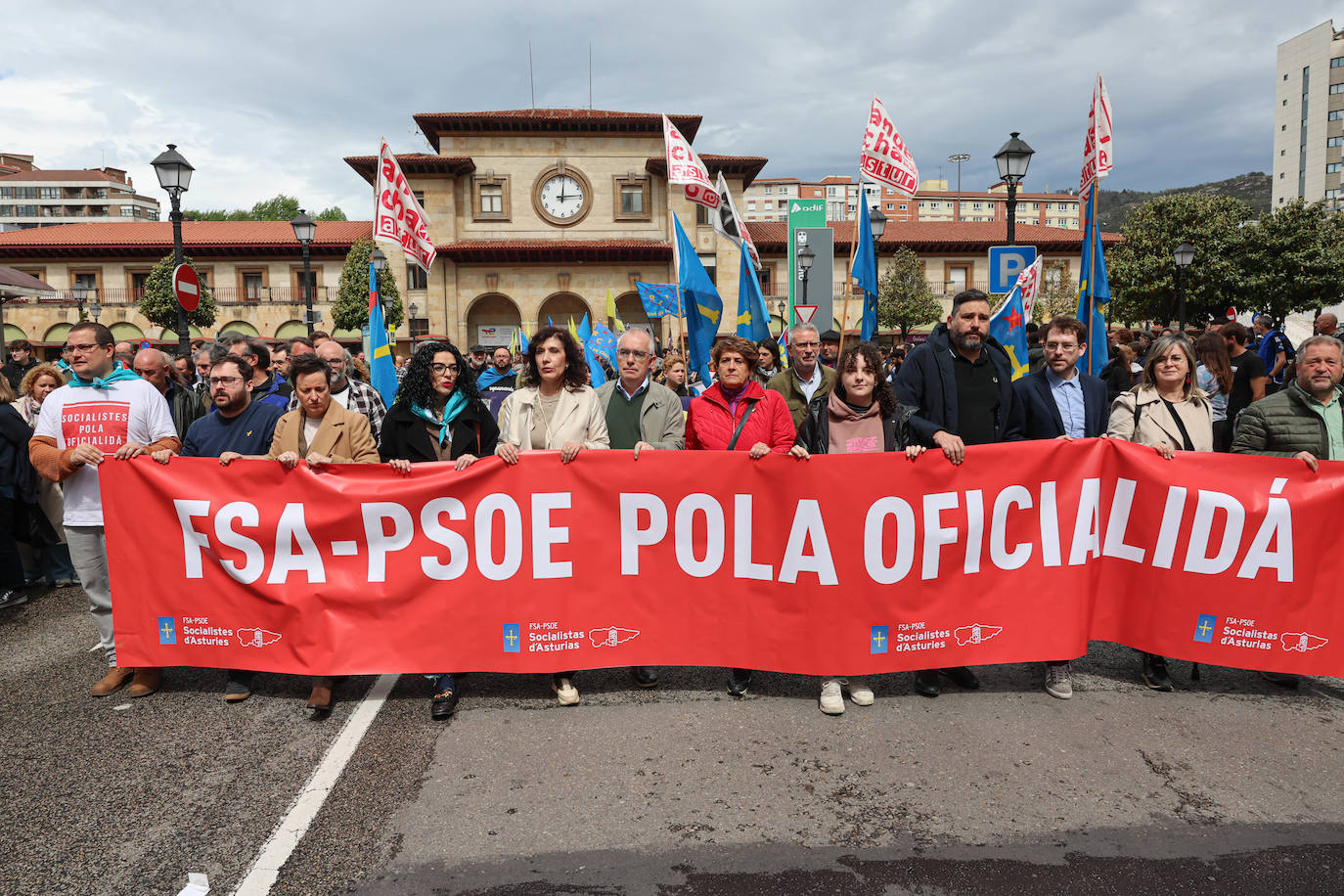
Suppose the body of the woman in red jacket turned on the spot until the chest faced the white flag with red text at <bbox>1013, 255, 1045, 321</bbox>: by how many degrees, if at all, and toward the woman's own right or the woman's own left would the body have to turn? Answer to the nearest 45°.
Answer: approximately 135° to the woman's own left

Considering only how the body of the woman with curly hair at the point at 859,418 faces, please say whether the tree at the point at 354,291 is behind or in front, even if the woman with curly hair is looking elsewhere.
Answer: behind

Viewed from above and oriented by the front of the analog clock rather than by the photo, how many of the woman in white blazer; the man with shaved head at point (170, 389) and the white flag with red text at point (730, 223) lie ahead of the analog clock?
3

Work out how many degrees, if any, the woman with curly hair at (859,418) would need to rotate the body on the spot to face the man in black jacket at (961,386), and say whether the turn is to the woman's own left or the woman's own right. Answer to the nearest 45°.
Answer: approximately 90° to the woman's own left

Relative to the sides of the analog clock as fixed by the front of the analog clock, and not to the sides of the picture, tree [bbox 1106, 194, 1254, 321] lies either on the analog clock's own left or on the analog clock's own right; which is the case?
on the analog clock's own left

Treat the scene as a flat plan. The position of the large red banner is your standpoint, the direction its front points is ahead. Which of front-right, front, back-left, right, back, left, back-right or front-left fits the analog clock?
back
